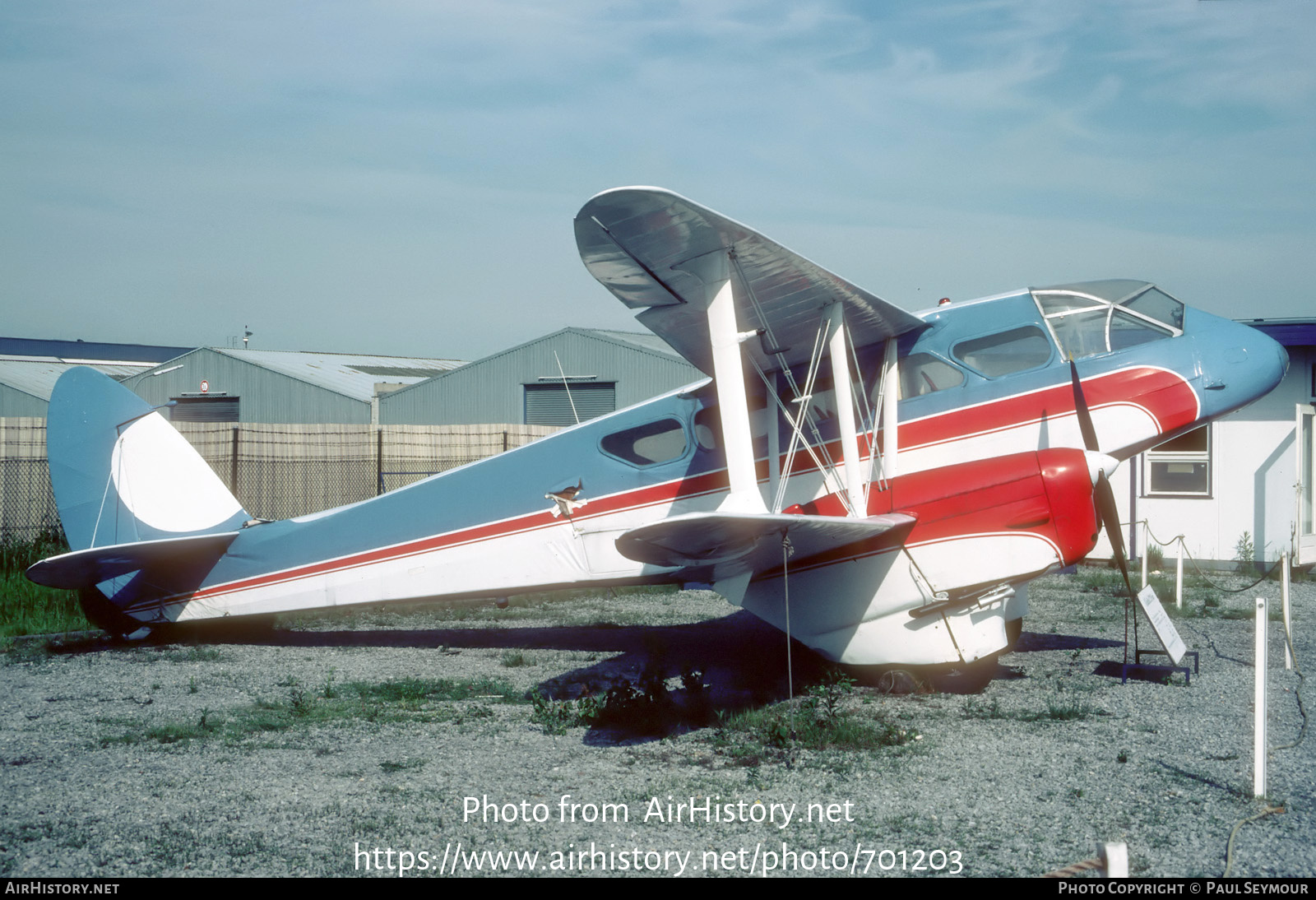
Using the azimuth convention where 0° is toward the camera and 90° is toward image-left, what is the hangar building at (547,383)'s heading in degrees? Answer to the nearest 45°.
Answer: approximately 0°

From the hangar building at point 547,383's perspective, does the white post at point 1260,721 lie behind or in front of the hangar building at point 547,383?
in front

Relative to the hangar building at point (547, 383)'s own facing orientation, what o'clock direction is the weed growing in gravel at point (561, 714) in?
The weed growing in gravel is roughly at 12 o'clock from the hangar building.

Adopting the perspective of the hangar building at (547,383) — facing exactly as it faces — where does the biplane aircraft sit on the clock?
The biplane aircraft is roughly at 12 o'clock from the hangar building.

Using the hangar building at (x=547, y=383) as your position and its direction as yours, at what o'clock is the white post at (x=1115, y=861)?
The white post is roughly at 12 o'clock from the hangar building.

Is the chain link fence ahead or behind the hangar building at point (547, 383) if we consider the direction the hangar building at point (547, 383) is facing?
ahead

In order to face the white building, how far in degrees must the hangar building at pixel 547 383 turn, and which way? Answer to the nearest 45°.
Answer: approximately 45° to its left

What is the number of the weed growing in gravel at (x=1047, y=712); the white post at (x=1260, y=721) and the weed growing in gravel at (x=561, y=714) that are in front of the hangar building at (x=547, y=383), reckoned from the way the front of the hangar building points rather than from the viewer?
3
